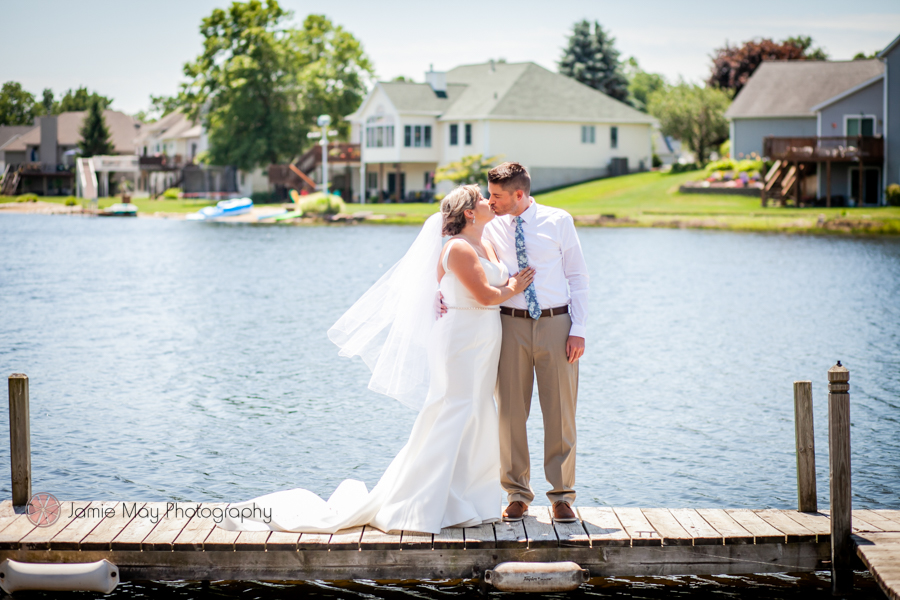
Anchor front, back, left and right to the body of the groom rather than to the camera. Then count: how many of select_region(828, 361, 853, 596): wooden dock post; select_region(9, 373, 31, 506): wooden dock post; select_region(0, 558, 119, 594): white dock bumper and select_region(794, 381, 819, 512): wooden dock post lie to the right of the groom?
2

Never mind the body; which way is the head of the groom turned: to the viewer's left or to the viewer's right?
to the viewer's left

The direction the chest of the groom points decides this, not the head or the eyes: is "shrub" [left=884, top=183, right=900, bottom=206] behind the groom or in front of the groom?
behind

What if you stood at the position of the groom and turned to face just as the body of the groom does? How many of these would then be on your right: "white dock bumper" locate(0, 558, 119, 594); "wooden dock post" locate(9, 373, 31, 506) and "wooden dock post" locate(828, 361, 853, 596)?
2

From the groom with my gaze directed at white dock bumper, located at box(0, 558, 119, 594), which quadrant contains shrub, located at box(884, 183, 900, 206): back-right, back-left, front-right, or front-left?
back-right

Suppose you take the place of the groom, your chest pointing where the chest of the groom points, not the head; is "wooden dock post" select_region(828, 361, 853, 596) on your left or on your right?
on your left

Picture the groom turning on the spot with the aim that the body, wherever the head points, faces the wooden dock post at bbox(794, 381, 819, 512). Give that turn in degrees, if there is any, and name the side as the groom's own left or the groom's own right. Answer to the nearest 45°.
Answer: approximately 135° to the groom's own left

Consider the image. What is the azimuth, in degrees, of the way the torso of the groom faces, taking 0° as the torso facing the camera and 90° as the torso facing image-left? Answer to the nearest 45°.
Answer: approximately 0°

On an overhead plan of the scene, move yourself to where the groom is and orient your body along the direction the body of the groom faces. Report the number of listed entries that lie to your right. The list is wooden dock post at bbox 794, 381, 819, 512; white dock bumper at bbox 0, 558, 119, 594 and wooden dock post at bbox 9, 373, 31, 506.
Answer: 2
